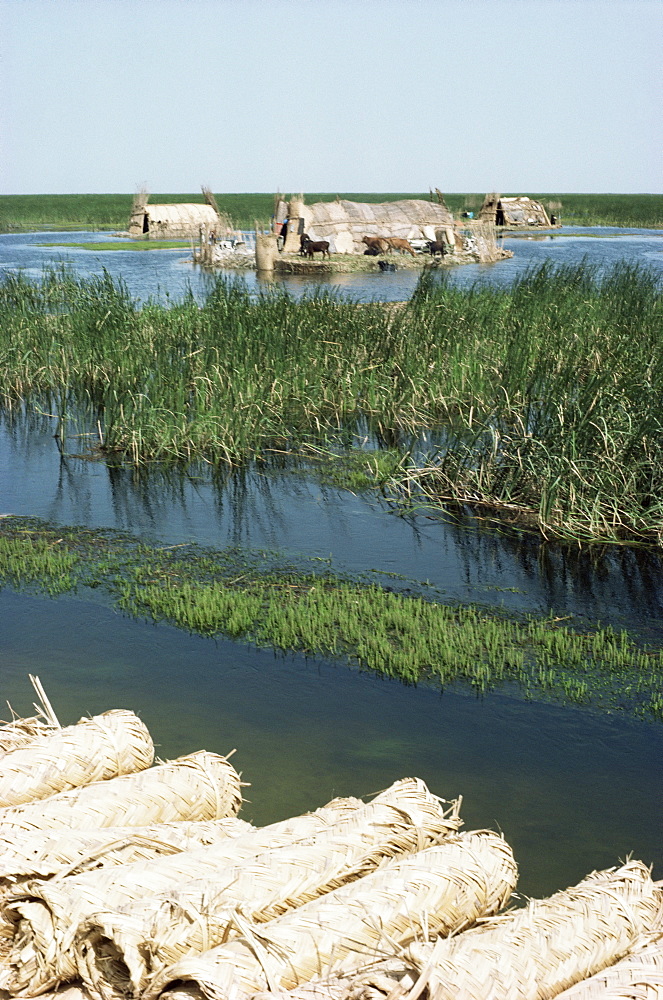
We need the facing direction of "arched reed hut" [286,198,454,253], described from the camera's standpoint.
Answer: facing to the left of the viewer

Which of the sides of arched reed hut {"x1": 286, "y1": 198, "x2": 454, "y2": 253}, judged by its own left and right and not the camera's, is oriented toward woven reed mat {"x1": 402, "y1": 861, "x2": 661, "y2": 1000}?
left

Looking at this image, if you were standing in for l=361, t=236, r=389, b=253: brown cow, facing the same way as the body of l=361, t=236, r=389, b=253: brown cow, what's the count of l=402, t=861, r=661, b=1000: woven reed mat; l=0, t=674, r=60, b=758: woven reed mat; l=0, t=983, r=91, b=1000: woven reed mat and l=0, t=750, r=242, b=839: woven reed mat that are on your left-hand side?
4

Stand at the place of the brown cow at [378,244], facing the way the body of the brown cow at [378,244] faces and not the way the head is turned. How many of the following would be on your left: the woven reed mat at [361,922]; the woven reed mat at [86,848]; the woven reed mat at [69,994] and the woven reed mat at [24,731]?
4

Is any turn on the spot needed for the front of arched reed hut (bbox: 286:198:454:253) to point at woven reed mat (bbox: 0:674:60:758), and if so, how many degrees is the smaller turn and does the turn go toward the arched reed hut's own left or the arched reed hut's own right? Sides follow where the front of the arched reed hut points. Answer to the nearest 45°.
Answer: approximately 90° to the arched reed hut's own left

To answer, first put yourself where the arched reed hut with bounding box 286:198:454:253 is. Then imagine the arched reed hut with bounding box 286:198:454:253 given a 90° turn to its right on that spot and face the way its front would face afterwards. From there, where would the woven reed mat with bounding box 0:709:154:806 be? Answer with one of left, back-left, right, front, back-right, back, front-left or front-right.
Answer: back

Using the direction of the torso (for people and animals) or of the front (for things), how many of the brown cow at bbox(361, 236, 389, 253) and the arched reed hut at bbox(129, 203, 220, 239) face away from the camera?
0

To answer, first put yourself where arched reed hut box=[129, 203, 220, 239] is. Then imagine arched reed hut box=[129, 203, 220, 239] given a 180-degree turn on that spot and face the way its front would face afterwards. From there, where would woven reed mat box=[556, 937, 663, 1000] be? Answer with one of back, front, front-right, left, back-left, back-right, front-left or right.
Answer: back-right

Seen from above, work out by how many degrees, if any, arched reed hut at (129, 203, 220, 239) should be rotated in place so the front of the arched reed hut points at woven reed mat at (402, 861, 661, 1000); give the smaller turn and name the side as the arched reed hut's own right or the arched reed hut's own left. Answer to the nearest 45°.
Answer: approximately 45° to the arched reed hut's own left

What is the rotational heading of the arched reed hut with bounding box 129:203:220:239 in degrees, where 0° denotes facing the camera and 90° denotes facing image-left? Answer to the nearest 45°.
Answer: approximately 45°

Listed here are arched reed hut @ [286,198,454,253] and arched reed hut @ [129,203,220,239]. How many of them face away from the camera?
0

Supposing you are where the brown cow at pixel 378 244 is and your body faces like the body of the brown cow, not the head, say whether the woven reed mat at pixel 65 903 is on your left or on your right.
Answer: on your left
